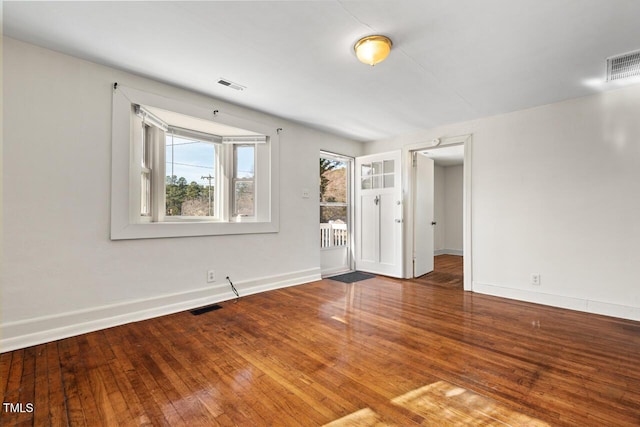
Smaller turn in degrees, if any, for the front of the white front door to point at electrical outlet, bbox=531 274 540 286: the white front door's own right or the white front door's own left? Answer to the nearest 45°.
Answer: approximately 90° to the white front door's own left

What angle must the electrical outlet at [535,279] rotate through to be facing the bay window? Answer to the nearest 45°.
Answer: approximately 45° to its right

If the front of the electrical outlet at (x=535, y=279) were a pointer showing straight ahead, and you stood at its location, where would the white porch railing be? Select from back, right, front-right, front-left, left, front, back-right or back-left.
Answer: right

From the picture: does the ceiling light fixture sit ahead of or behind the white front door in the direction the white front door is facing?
ahead

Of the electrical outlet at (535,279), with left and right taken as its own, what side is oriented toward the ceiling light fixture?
front

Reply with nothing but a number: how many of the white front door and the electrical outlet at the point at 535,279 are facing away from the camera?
0

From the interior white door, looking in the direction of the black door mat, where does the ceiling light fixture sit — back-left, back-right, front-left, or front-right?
front-left

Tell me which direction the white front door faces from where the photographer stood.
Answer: facing the viewer and to the left of the viewer

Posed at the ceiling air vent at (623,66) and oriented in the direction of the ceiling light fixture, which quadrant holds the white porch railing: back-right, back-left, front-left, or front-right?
front-right

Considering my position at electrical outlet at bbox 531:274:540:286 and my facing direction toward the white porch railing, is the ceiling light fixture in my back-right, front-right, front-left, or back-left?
front-left
